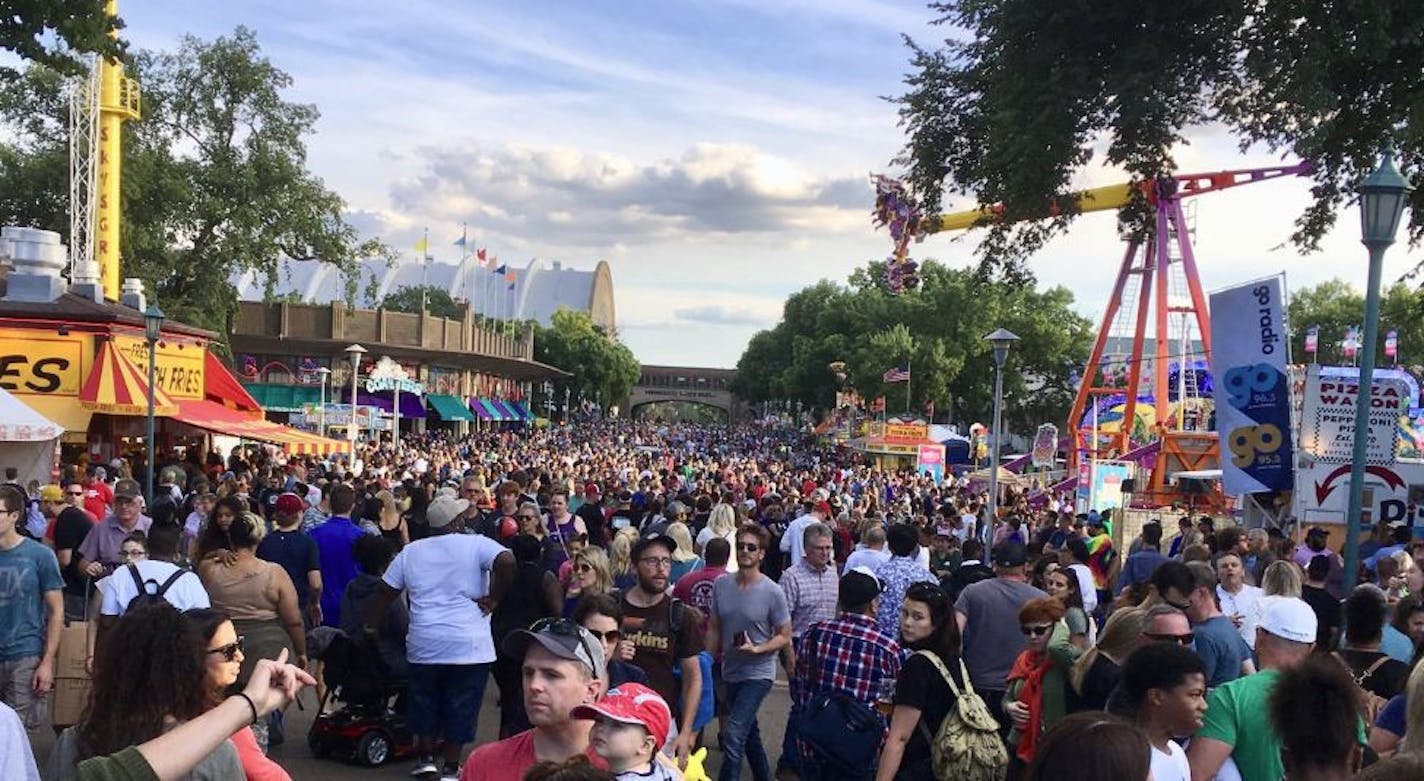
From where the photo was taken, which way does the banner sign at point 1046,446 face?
toward the camera

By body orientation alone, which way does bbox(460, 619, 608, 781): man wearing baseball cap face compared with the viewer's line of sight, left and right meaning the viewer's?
facing the viewer and to the left of the viewer

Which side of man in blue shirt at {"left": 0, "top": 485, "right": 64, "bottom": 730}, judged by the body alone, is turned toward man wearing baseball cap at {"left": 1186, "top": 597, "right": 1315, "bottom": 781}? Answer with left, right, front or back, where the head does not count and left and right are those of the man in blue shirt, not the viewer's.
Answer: left

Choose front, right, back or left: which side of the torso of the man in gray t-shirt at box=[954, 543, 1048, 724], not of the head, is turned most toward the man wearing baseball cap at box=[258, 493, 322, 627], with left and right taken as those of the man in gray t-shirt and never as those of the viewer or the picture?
left

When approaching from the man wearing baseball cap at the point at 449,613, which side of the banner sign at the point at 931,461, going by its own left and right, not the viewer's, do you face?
front

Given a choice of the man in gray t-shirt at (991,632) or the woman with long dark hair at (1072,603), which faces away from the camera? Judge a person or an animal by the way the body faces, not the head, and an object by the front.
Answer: the man in gray t-shirt

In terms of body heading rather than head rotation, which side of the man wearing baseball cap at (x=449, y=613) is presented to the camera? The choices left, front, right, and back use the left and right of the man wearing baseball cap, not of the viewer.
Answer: back

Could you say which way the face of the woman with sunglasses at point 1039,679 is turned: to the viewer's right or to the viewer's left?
to the viewer's left

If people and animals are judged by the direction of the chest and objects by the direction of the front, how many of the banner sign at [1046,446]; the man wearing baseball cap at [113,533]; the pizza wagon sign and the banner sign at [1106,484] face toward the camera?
4

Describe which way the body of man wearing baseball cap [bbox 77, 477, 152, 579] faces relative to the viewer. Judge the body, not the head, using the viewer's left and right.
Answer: facing the viewer

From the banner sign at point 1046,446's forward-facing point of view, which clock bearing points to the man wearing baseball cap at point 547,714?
The man wearing baseball cap is roughly at 12 o'clock from the banner sign.

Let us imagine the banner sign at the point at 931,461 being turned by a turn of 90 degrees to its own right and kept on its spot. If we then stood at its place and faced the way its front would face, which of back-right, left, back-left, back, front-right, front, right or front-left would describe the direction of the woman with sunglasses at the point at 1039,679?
left

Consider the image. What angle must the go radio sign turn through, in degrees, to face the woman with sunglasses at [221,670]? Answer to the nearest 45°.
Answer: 0° — it already faces them

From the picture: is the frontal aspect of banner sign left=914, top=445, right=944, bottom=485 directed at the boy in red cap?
yes

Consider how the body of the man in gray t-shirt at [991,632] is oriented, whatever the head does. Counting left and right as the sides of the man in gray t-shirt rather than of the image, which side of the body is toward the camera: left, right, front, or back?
back

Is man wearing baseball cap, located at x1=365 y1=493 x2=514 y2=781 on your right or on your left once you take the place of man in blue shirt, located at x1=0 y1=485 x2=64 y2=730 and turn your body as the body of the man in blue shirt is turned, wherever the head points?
on your left

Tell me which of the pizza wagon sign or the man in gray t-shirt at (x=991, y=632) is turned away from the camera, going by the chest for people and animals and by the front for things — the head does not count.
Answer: the man in gray t-shirt

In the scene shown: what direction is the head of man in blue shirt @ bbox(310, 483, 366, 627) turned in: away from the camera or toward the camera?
away from the camera
